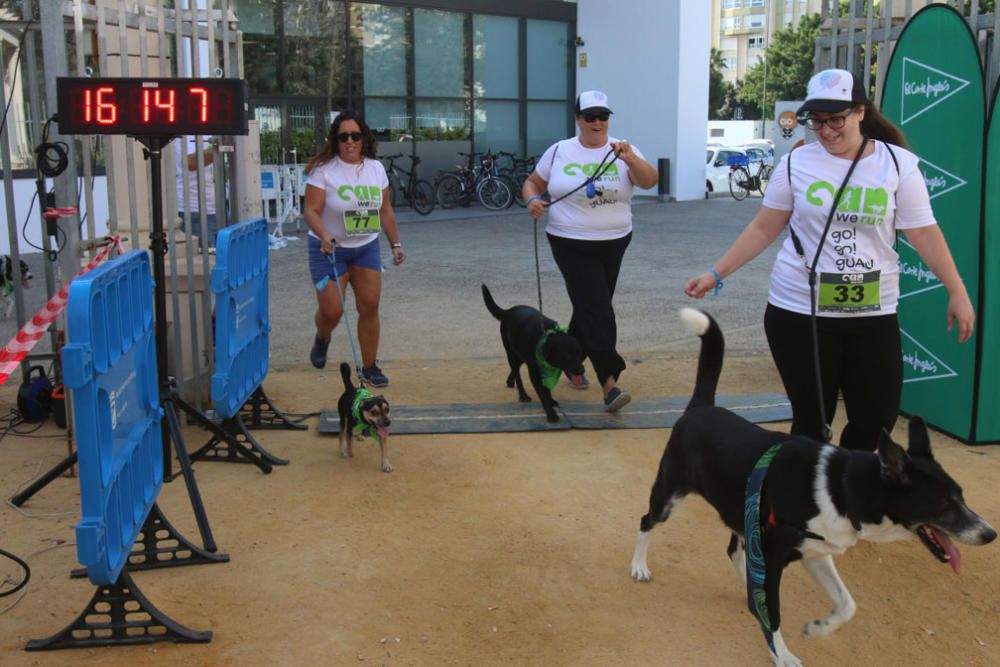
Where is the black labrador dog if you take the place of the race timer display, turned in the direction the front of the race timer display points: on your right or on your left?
on your left

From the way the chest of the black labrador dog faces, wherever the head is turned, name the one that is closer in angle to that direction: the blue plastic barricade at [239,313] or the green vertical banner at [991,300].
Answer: the green vertical banner

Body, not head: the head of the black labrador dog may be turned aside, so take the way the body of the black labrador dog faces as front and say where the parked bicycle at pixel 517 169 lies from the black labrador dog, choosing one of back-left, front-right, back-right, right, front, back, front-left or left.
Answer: back-left

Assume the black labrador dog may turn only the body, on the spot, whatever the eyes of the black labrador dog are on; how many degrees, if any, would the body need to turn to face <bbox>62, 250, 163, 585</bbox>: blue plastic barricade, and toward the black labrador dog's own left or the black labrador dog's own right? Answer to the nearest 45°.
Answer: approximately 90° to the black labrador dog's own right

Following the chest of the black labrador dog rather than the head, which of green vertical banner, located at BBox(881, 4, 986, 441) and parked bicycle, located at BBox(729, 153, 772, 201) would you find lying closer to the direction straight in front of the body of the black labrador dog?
the green vertical banner

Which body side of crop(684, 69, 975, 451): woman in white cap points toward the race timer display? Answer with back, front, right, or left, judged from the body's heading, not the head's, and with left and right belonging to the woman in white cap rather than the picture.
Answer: right

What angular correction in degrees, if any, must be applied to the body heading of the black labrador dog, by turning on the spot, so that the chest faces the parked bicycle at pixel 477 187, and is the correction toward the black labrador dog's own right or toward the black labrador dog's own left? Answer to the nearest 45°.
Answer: approximately 135° to the black labrador dog's own left

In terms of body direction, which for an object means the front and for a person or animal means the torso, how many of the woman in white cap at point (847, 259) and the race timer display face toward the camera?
2

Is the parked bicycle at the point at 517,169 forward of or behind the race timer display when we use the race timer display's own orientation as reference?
behind

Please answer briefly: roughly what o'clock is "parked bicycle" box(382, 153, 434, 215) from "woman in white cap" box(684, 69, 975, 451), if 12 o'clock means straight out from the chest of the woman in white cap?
The parked bicycle is roughly at 5 o'clock from the woman in white cap.

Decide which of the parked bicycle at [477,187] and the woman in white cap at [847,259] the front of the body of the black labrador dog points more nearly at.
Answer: the woman in white cap

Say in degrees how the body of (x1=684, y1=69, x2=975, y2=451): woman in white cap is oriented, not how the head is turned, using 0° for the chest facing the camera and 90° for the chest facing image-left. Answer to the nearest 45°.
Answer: approximately 0°
